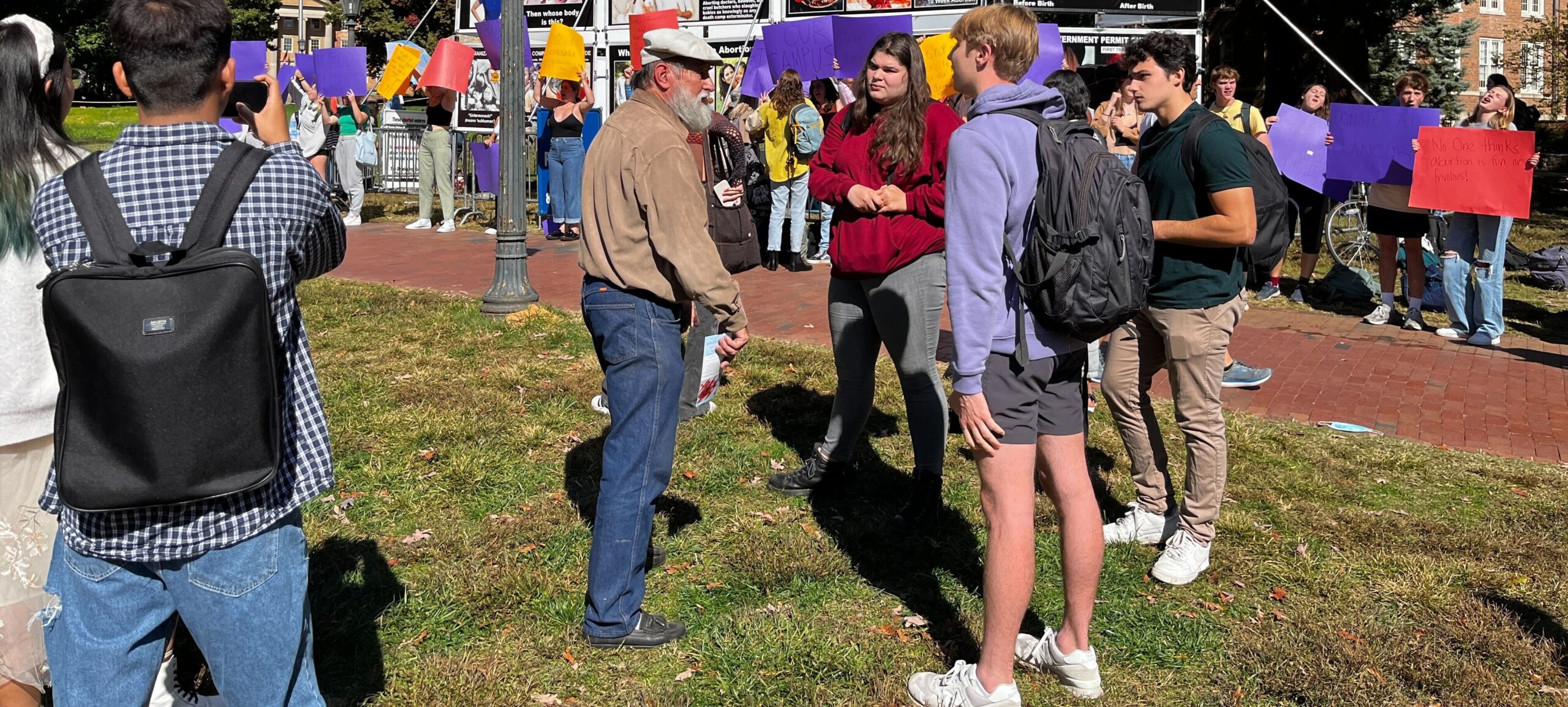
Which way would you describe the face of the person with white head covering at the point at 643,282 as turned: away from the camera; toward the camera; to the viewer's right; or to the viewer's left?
to the viewer's right

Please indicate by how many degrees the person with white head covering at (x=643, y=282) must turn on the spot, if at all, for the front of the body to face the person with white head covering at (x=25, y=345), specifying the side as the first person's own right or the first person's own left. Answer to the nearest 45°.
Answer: approximately 135° to the first person's own right

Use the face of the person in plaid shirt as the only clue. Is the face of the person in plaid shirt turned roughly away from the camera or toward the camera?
away from the camera

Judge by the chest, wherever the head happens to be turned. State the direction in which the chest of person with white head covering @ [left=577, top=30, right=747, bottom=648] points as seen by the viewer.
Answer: to the viewer's right

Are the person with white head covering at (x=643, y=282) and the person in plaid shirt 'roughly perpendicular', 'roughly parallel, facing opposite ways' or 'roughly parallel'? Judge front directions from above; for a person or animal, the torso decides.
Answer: roughly perpendicular

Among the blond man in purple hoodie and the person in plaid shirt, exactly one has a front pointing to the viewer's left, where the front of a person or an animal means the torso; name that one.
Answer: the blond man in purple hoodie

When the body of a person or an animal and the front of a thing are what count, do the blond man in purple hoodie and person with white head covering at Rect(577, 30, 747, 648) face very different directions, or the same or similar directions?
very different directions

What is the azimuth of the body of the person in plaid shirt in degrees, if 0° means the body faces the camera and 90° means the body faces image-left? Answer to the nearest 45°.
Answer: approximately 180°

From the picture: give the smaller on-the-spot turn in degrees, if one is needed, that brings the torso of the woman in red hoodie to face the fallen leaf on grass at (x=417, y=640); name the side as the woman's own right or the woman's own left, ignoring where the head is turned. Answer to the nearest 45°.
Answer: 0° — they already face it

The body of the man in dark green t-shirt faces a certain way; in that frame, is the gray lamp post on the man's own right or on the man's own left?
on the man's own right
